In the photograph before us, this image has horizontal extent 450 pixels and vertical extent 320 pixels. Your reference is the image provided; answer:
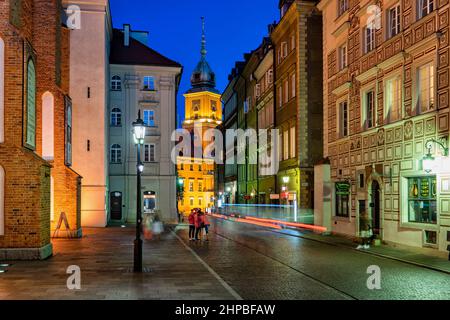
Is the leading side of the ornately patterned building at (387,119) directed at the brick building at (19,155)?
yes

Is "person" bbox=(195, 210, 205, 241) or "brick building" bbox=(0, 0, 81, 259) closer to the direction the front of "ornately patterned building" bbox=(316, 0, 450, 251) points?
the brick building

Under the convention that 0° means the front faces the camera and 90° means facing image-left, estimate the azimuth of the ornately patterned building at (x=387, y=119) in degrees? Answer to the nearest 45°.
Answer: approximately 45°
